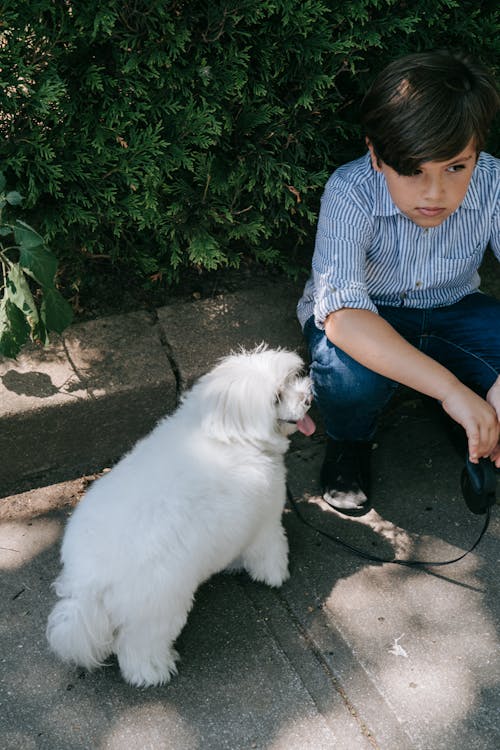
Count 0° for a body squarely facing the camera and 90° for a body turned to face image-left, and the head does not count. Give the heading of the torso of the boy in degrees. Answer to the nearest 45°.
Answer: approximately 0°

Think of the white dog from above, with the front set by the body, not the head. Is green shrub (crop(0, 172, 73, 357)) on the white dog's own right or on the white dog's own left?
on the white dog's own left

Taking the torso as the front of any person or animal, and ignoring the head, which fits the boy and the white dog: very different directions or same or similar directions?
very different directions

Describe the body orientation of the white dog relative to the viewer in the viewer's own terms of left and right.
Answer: facing away from the viewer and to the right of the viewer

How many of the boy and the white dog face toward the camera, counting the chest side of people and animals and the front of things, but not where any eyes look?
1

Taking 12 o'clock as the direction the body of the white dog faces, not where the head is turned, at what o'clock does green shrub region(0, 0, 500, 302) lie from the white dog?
The green shrub is roughly at 11 o'clock from the white dog.

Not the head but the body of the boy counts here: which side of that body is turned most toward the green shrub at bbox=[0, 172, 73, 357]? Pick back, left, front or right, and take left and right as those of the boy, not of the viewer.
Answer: right
